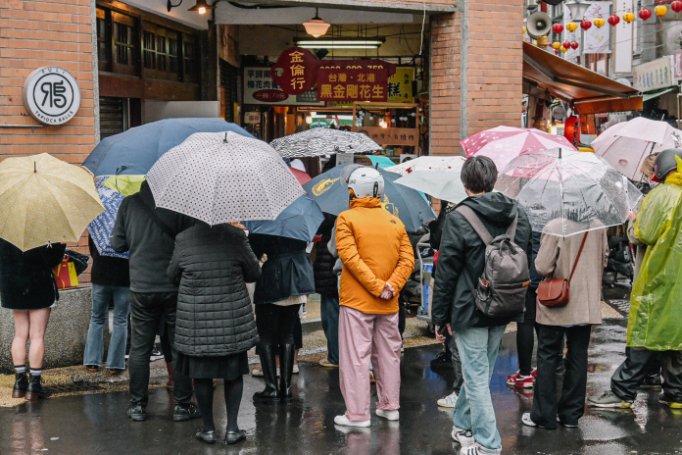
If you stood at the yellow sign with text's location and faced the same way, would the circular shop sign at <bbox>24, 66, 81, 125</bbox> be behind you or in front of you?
in front

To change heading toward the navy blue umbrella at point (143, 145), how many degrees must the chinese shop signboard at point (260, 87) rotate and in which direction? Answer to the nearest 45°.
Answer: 0° — it already faces it

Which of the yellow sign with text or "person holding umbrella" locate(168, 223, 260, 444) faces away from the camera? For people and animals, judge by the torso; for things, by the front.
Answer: the person holding umbrella

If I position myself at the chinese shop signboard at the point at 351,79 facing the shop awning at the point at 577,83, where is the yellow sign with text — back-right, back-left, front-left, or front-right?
front-left

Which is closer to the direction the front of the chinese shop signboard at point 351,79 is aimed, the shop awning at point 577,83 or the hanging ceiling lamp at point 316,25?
the hanging ceiling lamp

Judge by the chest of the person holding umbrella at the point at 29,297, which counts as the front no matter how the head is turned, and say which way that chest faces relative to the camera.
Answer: away from the camera

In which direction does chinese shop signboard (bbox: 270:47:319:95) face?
toward the camera

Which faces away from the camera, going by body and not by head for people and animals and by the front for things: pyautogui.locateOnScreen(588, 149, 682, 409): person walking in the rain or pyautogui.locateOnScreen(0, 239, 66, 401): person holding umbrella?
pyautogui.locateOnScreen(0, 239, 66, 401): person holding umbrella

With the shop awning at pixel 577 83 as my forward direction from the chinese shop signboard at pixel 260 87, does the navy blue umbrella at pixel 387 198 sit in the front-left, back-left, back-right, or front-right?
front-right

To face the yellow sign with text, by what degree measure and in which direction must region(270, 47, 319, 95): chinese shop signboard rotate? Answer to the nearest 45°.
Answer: approximately 135° to its left

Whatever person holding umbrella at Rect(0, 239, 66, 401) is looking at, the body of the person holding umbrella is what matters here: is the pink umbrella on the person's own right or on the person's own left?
on the person's own right

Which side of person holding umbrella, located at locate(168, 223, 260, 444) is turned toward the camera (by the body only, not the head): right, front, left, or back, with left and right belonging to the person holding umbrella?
back

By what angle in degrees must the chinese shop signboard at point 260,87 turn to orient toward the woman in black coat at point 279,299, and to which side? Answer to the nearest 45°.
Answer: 0° — it already faces them

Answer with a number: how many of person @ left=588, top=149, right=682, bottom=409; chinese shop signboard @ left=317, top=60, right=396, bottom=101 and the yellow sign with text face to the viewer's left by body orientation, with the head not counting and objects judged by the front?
1

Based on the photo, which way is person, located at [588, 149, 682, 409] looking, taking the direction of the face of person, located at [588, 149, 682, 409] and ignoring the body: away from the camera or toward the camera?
away from the camera

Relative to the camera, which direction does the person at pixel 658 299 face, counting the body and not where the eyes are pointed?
to the viewer's left

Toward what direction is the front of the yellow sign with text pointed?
toward the camera

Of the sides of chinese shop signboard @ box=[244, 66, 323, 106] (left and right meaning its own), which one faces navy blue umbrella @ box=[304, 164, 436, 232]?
front

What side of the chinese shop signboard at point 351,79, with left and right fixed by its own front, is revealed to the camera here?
front
